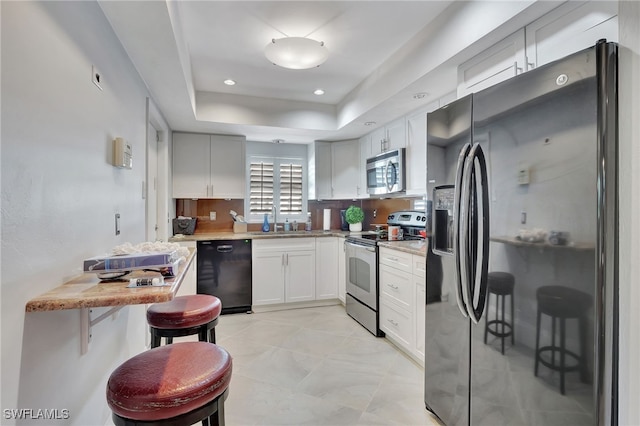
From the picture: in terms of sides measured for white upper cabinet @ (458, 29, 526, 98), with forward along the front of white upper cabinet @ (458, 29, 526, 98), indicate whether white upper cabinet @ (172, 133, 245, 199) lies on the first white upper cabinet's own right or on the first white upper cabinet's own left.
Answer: on the first white upper cabinet's own right

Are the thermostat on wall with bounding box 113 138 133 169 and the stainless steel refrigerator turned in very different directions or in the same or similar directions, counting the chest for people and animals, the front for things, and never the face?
very different directions

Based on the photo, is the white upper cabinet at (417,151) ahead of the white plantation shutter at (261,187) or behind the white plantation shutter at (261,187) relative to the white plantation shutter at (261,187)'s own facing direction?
ahead

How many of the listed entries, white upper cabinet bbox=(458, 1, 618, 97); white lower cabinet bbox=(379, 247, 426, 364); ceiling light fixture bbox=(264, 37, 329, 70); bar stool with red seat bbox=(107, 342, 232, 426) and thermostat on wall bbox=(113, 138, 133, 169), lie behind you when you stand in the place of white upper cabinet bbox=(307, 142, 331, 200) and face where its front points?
0

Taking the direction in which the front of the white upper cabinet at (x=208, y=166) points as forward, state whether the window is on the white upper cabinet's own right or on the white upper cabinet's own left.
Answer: on the white upper cabinet's own left

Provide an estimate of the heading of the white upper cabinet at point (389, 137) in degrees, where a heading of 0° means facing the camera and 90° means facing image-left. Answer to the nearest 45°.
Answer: approximately 45°

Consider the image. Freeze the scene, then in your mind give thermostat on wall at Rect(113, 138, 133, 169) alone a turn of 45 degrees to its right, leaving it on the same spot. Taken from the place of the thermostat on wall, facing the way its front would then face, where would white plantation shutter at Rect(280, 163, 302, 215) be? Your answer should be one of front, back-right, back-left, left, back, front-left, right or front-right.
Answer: back-left

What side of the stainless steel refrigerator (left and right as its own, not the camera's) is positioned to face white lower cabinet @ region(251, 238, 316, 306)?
right

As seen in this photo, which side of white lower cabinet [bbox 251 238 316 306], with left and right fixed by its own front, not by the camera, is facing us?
front

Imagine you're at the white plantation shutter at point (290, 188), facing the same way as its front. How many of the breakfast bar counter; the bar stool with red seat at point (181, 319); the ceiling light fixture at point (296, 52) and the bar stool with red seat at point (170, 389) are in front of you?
4

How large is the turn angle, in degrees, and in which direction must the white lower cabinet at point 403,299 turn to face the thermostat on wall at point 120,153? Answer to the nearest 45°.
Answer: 0° — it already faces it

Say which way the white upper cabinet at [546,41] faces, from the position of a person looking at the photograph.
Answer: facing the viewer and to the left of the viewer

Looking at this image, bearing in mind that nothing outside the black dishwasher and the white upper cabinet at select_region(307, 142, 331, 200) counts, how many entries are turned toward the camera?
2

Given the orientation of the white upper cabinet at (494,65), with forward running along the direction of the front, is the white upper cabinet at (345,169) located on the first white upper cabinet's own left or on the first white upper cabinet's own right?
on the first white upper cabinet's own right

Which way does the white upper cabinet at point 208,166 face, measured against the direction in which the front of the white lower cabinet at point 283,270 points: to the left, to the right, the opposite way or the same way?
the same way

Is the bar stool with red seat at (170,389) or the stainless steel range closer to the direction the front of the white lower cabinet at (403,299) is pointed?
the bar stool with red seat

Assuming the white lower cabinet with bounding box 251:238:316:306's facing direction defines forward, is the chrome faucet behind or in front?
behind

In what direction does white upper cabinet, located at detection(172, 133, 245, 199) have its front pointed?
toward the camera

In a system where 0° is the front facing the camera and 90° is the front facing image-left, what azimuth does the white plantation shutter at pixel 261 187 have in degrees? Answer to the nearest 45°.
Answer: approximately 0°

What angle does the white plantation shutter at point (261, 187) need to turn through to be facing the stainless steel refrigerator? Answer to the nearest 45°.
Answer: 0° — it already faces it
